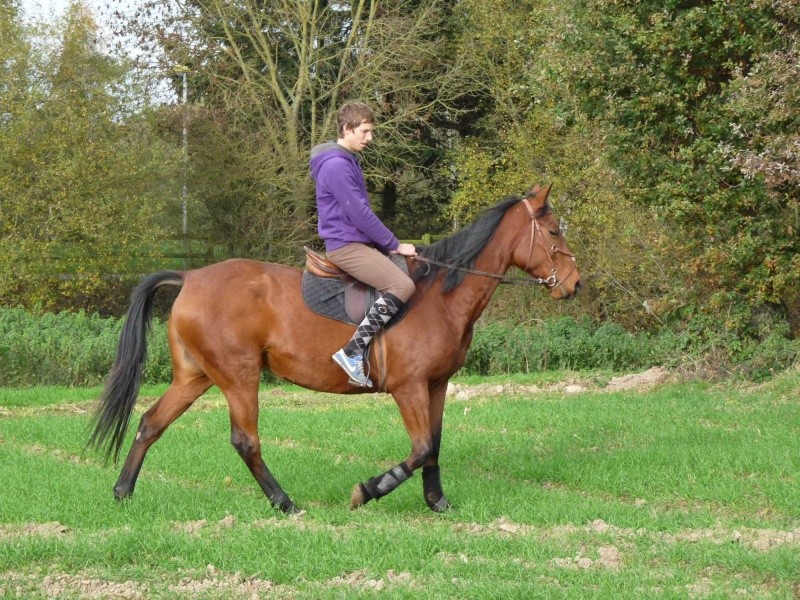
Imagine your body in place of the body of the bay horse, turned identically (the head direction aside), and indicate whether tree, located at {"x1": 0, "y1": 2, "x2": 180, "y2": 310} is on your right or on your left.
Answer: on your left

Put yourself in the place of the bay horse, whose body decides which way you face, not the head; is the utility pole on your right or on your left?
on your left

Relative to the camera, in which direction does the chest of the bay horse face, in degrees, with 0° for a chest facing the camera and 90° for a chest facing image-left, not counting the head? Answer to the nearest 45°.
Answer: approximately 270°

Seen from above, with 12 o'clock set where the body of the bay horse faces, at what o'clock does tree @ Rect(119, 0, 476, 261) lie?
The tree is roughly at 9 o'clock from the bay horse.
